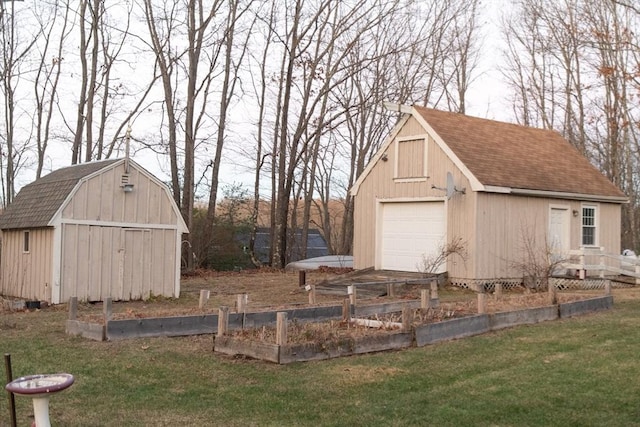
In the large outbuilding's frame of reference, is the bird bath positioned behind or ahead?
ahead

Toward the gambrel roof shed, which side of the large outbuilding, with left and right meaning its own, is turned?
front

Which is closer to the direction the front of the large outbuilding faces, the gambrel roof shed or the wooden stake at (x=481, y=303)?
the gambrel roof shed

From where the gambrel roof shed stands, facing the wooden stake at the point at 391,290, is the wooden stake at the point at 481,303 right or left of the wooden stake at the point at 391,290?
right

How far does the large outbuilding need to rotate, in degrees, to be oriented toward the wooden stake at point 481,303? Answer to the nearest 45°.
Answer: approximately 45° to its left

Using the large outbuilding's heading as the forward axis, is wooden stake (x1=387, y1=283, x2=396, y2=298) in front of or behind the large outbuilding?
in front

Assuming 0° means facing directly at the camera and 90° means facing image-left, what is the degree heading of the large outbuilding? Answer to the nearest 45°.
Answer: approximately 45°

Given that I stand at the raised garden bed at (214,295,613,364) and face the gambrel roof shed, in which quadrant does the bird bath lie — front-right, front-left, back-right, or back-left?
back-left
